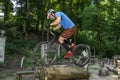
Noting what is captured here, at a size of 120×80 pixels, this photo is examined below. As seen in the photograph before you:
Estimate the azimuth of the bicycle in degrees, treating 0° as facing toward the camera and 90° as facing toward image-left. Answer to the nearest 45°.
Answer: approximately 90°

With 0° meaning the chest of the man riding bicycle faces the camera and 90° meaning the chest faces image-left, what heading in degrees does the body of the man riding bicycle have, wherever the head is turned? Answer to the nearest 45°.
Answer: approximately 90°
